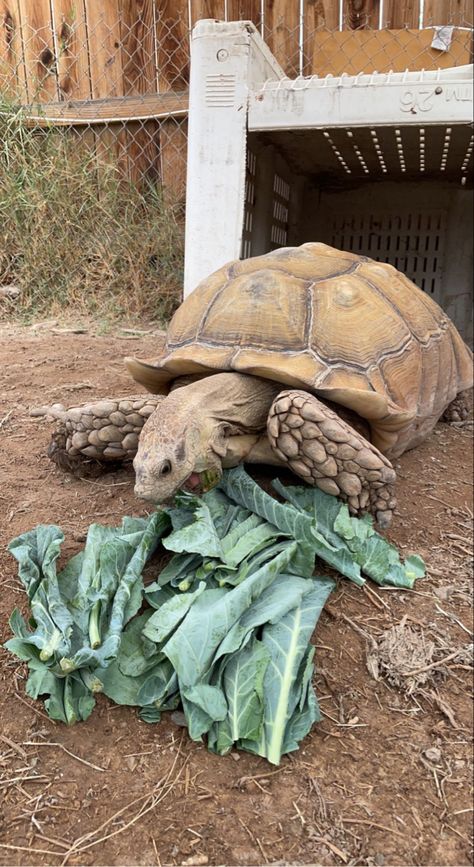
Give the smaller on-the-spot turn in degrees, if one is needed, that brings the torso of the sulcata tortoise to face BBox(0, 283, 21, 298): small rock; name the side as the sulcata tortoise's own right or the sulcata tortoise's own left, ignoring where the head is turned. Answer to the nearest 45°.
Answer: approximately 90° to the sulcata tortoise's own right

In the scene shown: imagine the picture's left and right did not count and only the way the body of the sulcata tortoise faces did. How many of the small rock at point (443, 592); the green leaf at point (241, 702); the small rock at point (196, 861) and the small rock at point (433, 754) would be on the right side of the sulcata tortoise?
0

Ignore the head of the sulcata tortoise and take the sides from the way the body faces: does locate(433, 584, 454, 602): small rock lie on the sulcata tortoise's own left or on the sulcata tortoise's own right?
on the sulcata tortoise's own left

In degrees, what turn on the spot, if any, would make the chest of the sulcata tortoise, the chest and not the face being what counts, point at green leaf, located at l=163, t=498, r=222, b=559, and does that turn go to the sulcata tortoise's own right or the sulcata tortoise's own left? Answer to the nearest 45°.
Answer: approximately 45° to the sulcata tortoise's own left

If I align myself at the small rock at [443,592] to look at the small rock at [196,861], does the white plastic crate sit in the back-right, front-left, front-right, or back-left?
back-right

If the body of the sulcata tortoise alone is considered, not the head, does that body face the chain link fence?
no

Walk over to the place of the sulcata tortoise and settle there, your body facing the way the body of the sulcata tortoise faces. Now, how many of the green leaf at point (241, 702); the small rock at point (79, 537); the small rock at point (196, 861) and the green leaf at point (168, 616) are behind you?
0

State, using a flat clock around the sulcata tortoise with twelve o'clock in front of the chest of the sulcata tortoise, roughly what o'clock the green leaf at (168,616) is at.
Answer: The green leaf is roughly at 11 o'clock from the sulcata tortoise.

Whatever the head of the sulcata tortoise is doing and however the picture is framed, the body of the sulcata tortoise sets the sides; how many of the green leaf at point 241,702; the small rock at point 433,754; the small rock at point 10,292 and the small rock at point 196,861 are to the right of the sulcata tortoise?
1

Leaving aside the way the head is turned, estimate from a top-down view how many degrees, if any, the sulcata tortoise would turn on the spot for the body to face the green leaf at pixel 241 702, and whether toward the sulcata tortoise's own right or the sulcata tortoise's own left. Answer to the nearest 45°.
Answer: approximately 45° to the sulcata tortoise's own left

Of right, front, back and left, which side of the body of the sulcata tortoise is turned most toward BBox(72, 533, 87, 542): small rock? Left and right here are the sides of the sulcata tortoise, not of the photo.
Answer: front

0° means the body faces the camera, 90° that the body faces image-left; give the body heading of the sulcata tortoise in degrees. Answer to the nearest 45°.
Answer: approximately 45°

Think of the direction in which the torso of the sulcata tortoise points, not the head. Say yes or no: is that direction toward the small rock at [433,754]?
no

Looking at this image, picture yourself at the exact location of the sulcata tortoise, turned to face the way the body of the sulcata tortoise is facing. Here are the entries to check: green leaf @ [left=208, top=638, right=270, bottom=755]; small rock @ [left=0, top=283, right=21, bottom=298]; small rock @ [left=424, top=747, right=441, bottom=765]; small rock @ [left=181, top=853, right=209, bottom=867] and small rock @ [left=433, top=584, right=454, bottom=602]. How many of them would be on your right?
1
